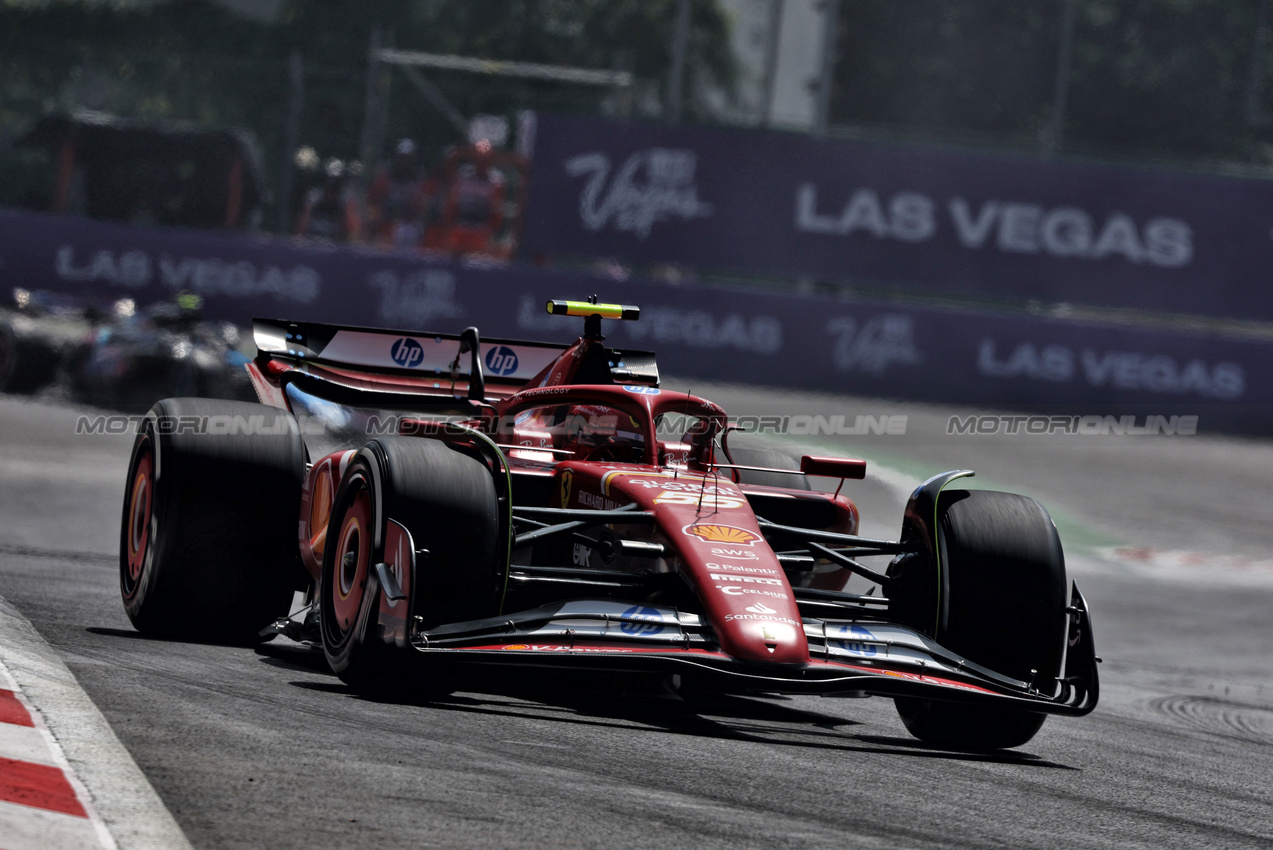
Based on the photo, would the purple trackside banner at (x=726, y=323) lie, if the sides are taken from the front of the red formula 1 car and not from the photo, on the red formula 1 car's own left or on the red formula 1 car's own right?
on the red formula 1 car's own left

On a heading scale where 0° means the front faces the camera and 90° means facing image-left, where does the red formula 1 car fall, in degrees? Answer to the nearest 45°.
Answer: approximately 315°

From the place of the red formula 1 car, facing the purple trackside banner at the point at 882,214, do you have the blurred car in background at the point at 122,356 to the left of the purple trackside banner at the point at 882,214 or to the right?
left

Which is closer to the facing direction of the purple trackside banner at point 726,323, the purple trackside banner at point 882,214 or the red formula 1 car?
the red formula 1 car

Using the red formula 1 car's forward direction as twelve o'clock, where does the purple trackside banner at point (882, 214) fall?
The purple trackside banner is roughly at 8 o'clock from the red formula 1 car.

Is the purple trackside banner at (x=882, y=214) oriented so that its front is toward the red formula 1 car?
yes

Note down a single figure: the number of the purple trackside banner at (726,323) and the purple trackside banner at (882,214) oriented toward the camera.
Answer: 2

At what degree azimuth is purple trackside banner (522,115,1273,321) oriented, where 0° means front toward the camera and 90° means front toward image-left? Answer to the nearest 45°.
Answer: approximately 0°

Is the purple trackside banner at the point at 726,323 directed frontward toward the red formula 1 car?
yes

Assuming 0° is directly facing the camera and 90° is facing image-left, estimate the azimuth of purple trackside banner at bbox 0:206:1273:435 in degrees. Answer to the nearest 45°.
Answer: approximately 0°

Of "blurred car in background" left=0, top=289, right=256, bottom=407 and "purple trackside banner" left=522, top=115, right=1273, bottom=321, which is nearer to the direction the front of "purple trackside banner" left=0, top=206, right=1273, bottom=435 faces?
the blurred car in background
